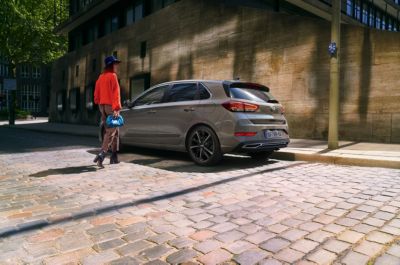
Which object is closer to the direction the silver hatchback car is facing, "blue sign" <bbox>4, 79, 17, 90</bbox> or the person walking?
the blue sign

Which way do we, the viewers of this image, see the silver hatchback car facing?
facing away from the viewer and to the left of the viewer

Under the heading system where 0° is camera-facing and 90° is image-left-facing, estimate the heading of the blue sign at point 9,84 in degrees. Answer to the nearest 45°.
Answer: approximately 0°

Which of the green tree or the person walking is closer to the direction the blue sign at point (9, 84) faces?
the person walking

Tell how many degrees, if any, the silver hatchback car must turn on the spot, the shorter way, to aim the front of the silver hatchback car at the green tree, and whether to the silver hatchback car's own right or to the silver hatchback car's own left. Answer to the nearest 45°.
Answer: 0° — it already faces it

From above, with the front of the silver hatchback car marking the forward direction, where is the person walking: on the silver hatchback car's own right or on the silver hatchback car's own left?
on the silver hatchback car's own left

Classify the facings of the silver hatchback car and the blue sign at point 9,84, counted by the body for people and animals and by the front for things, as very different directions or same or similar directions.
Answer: very different directions

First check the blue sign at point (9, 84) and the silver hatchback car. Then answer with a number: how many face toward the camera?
1
